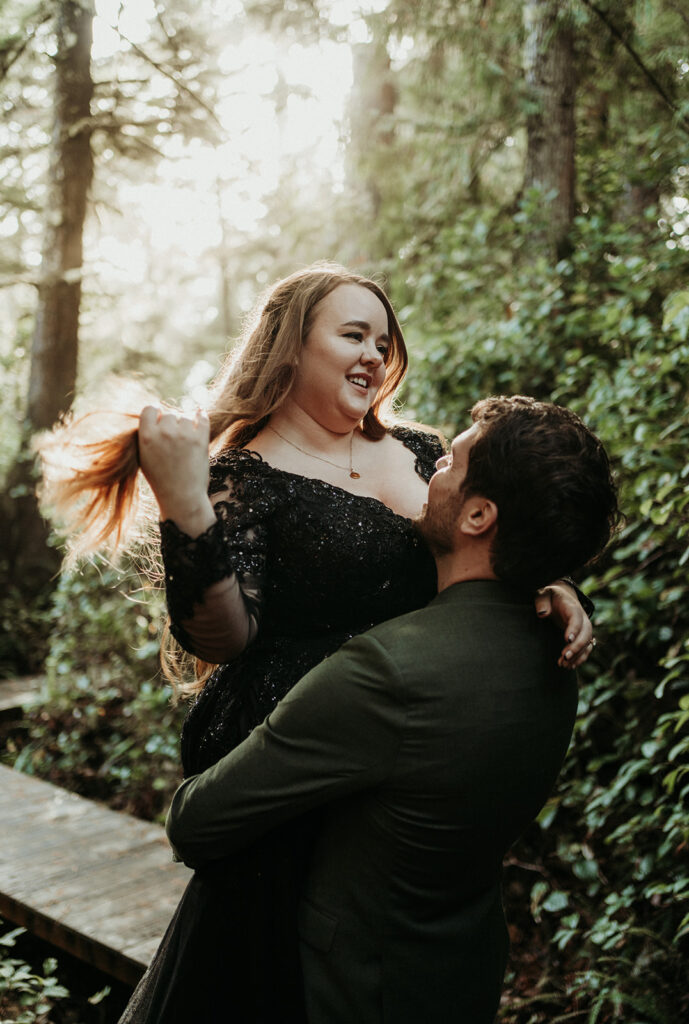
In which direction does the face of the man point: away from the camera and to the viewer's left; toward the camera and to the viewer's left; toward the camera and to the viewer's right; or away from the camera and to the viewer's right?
away from the camera and to the viewer's left

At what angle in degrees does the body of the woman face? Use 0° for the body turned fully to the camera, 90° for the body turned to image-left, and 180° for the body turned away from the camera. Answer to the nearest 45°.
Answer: approximately 315°

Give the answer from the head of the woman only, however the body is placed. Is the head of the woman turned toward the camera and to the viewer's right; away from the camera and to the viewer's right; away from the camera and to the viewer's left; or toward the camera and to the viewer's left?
toward the camera and to the viewer's right

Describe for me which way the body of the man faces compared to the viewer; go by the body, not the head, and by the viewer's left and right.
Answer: facing away from the viewer and to the left of the viewer

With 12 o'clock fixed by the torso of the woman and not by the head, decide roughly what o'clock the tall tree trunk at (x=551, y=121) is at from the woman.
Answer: The tall tree trunk is roughly at 8 o'clock from the woman.

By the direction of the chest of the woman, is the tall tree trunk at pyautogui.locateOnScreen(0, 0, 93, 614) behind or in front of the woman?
behind

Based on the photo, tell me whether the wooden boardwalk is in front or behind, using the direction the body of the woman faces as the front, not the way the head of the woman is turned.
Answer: behind

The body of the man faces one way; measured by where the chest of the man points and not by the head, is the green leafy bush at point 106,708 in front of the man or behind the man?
in front
